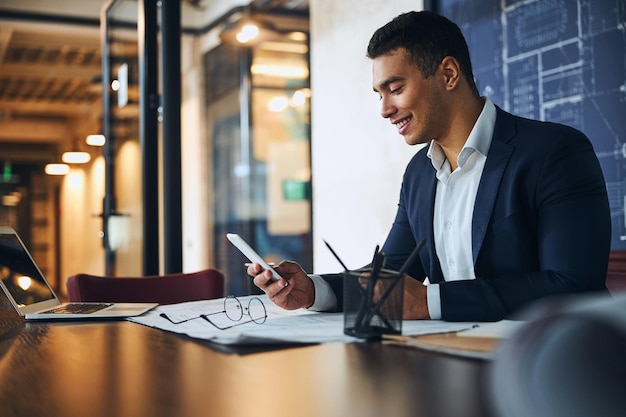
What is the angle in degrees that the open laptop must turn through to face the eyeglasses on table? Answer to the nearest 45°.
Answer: approximately 45° to its right

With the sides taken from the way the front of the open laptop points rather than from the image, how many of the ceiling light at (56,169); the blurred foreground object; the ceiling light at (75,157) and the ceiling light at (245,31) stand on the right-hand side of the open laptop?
1

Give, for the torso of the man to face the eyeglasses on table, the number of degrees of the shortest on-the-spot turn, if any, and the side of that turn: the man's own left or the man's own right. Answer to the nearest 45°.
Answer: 0° — they already face it

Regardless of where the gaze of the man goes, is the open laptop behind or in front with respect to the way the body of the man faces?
in front

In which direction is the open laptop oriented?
to the viewer's right

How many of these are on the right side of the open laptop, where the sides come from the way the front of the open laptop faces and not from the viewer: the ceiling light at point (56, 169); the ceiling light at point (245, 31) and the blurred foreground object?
1

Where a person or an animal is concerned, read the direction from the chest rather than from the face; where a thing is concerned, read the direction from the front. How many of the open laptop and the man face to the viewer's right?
1

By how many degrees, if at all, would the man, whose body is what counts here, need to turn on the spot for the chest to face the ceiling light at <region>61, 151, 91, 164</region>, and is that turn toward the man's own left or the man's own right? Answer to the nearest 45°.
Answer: approximately 90° to the man's own right

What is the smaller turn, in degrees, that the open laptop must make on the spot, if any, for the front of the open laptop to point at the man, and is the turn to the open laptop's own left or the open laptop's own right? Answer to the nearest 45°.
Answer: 0° — it already faces them

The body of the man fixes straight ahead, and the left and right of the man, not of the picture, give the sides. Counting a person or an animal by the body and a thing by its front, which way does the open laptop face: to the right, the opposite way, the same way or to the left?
the opposite way

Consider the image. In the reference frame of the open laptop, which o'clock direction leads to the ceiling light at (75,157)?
The ceiling light is roughly at 9 o'clock from the open laptop.

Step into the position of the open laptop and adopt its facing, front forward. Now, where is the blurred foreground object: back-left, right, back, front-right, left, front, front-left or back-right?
right

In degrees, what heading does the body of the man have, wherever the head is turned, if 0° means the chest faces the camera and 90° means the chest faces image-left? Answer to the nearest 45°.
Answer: approximately 45°

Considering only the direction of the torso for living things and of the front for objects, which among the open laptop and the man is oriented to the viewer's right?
the open laptop
